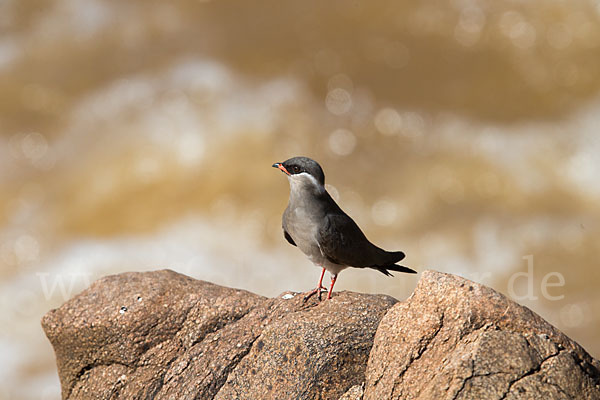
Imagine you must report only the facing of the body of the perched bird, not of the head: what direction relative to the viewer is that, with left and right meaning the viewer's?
facing the viewer and to the left of the viewer

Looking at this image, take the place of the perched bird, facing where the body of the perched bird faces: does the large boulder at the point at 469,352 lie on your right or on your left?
on your left
